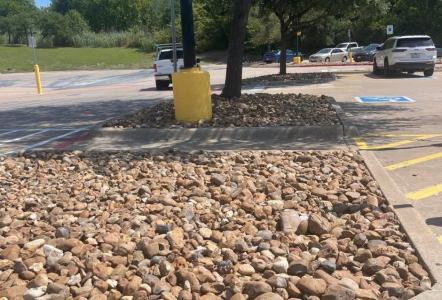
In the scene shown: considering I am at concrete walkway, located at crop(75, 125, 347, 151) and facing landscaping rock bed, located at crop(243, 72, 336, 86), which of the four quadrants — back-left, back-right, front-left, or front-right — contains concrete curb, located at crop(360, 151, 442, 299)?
back-right

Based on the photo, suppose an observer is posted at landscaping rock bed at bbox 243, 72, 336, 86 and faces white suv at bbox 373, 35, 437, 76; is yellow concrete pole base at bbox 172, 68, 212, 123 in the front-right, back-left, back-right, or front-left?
back-right

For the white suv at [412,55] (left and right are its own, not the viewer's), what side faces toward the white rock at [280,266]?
back

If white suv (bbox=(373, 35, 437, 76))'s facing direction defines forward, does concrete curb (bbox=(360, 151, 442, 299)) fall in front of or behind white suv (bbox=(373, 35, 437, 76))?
behind

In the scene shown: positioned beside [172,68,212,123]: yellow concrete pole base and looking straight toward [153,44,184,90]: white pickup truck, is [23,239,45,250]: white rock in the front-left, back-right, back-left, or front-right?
back-left

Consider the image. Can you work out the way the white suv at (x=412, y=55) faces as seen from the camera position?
facing away from the viewer

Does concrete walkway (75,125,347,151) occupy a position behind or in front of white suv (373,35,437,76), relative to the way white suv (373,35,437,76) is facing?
behind

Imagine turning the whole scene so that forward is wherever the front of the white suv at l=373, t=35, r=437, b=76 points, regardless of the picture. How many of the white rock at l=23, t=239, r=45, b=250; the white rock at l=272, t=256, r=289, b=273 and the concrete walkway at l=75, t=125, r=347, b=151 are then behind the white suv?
3

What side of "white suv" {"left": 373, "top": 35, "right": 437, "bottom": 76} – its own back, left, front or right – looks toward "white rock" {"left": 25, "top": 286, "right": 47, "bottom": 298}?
back
